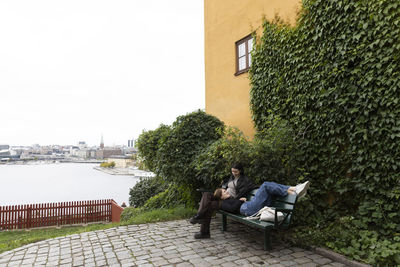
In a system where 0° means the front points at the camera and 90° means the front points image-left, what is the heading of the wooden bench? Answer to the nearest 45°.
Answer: approximately 45°

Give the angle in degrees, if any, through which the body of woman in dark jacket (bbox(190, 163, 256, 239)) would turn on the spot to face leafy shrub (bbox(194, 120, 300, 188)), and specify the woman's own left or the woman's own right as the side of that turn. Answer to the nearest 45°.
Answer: approximately 180°

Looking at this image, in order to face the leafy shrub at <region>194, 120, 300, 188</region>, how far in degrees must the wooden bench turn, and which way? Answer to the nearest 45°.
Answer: approximately 135° to its right

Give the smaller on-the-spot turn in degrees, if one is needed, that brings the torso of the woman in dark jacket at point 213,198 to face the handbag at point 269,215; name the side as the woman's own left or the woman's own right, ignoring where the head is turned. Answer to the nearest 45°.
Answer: approximately 90° to the woman's own left

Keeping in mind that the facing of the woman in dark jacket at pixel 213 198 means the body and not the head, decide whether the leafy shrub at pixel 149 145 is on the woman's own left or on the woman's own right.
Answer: on the woman's own right

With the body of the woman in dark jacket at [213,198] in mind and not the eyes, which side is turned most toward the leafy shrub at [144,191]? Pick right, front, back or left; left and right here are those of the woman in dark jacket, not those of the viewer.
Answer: right

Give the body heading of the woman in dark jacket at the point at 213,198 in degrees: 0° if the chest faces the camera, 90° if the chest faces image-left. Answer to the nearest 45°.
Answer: approximately 45°

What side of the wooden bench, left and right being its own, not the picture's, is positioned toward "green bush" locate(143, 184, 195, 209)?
right

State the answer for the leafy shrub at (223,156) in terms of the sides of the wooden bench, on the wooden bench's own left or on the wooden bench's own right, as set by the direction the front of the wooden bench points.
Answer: on the wooden bench's own right
